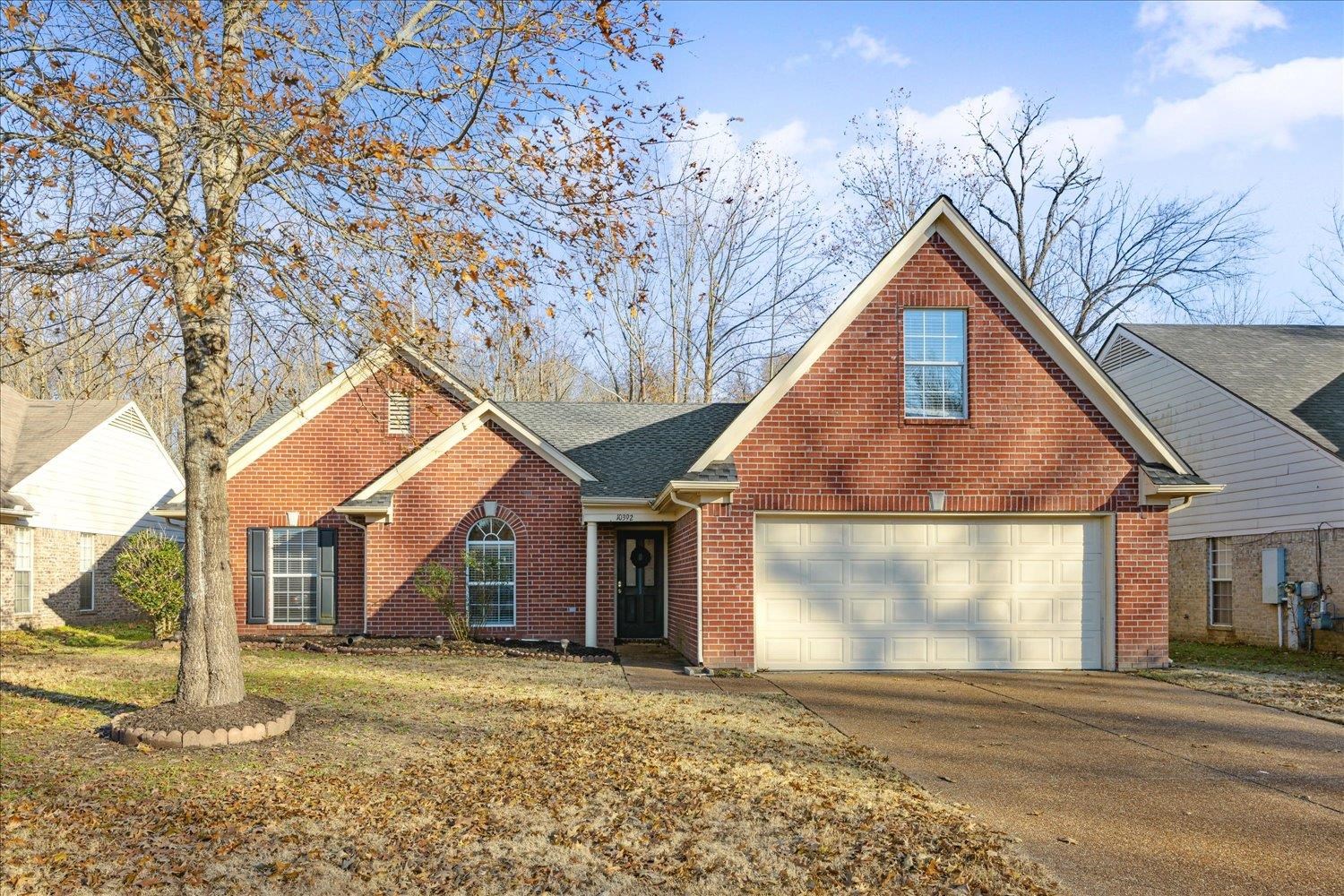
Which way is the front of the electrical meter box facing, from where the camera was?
facing the viewer and to the left of the viewer

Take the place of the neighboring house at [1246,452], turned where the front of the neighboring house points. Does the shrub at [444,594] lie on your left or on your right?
on your right

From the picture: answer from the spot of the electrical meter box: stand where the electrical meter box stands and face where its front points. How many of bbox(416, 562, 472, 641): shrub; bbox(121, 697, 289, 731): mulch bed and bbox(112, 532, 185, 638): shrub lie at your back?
0

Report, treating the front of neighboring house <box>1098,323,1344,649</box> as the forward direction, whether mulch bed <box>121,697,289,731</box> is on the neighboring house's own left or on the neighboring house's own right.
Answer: on the neighboring house's own right

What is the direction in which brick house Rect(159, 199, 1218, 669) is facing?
toward the camera

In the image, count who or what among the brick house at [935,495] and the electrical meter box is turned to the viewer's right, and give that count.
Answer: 0

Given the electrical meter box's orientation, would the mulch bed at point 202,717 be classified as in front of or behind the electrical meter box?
in front

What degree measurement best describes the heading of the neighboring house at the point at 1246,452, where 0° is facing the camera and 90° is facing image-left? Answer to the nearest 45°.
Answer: approximately 315°

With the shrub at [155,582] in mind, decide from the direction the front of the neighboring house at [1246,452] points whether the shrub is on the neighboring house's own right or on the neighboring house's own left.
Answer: on the neighboring house's own right

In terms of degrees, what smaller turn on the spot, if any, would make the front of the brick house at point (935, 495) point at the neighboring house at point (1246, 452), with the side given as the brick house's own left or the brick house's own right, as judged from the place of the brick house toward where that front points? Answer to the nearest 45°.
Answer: approximately 135° to the brick house's own left
